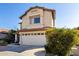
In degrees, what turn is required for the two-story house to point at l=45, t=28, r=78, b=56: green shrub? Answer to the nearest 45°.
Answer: approximately 45° to its left

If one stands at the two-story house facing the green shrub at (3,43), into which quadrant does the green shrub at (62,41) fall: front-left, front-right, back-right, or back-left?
back-left

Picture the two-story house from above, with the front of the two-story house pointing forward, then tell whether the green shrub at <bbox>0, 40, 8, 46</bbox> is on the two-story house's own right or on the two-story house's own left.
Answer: on the two-story house's own right

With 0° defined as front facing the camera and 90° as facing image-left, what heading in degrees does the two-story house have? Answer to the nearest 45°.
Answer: approximately 0°
